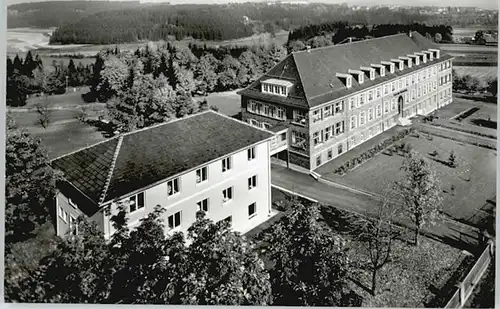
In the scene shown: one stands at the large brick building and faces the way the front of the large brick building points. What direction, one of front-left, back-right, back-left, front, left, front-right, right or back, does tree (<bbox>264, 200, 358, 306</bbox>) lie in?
front-right

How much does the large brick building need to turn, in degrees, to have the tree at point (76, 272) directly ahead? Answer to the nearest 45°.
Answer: approximately 90° to its right

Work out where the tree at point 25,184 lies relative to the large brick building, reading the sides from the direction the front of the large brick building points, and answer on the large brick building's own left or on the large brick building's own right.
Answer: on the large brick building's own right

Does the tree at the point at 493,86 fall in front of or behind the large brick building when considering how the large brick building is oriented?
in front

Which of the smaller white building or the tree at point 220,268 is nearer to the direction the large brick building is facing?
the tree

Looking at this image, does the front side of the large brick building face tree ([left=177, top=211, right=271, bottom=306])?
no

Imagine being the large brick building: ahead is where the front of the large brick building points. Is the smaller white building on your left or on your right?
on your right

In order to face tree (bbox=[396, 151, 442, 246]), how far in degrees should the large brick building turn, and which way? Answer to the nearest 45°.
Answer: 0° — it already faces it

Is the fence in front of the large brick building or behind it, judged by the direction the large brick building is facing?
in front
